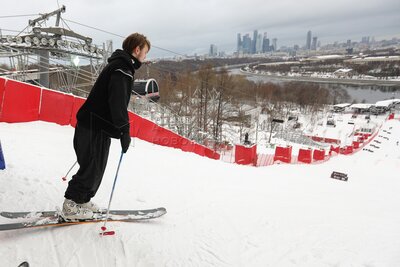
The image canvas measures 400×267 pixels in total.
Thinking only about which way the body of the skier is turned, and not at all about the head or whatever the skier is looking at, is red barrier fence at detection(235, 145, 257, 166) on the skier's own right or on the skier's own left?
on the skier's own left

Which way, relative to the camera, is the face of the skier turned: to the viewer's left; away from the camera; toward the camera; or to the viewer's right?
to the viewer's right

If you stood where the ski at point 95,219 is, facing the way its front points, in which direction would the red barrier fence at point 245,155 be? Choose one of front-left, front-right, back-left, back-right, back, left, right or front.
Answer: front-left

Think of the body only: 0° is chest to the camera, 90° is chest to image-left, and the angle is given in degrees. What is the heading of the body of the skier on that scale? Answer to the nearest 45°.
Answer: approximately 270°

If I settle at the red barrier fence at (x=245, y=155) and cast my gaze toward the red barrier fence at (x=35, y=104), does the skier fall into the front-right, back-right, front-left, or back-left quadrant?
front-left

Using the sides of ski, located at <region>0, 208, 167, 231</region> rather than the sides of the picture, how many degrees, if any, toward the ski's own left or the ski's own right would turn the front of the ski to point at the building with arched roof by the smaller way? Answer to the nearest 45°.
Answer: approximately 90° to the ski's own left

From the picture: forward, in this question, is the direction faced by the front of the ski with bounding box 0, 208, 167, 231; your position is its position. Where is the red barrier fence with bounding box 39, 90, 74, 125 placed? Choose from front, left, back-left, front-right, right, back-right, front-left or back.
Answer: left

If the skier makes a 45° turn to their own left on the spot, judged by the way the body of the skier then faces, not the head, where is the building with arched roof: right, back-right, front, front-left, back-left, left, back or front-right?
front-left

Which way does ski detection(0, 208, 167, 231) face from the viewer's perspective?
to the viewer's right
